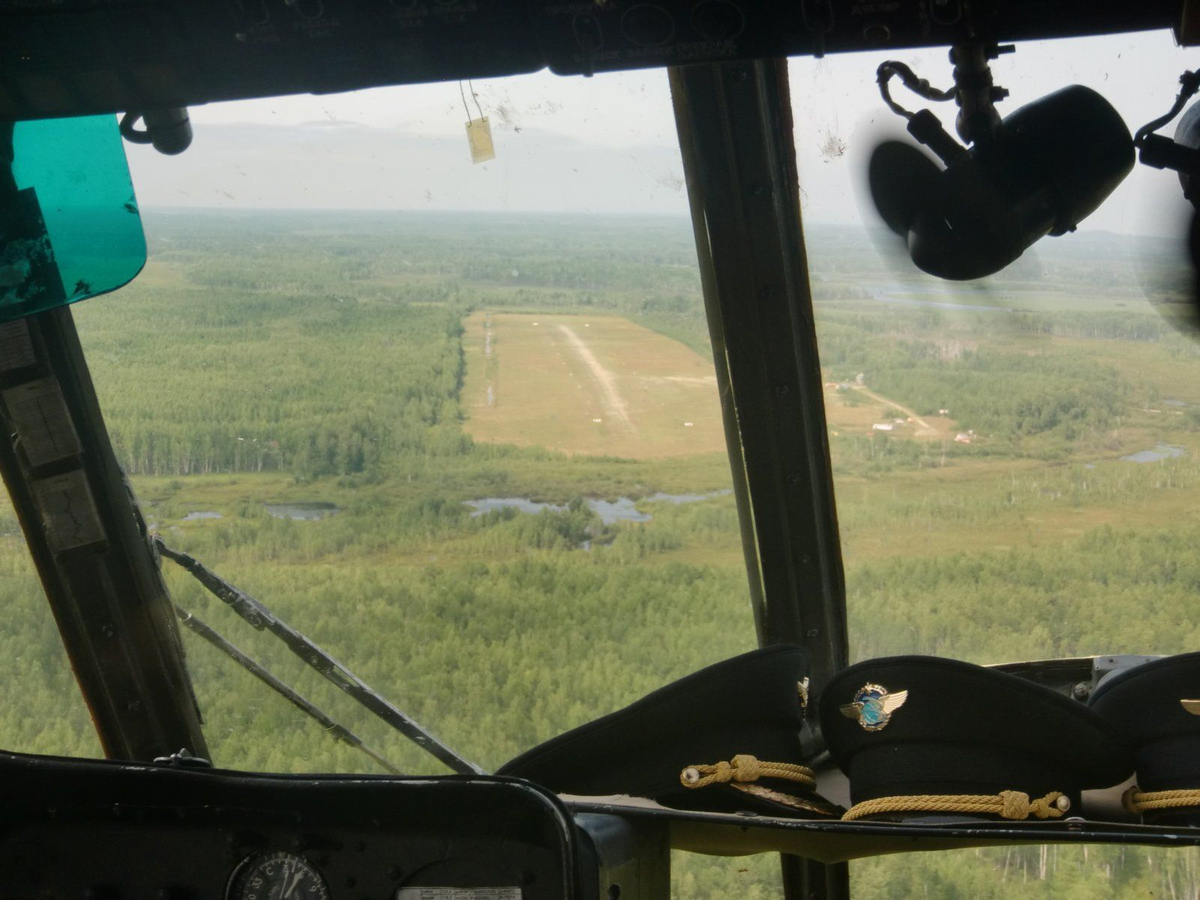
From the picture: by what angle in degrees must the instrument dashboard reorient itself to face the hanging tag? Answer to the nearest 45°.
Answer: approximately 135° to its left

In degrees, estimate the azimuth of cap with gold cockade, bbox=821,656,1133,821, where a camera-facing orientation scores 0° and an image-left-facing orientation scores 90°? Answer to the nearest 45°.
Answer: approximately 45°

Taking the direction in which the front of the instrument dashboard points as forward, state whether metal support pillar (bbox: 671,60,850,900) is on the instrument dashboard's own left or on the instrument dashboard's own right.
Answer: on the instrument dashboard's own left

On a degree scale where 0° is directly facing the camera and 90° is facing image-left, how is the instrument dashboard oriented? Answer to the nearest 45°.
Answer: approximately 0°

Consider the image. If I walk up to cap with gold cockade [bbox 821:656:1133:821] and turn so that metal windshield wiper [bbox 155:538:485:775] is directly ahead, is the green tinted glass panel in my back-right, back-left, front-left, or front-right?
front-left

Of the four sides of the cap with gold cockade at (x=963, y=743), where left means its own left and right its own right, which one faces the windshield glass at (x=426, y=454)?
right

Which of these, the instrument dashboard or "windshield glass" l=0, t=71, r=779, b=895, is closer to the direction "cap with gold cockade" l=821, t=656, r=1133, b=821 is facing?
the instrument dashboard

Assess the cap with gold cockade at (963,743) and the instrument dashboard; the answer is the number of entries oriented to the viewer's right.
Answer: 0
